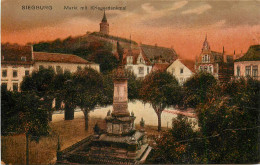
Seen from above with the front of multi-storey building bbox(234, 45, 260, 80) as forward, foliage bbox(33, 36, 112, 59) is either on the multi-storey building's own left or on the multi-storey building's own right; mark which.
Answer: on the multi-storey building's own right

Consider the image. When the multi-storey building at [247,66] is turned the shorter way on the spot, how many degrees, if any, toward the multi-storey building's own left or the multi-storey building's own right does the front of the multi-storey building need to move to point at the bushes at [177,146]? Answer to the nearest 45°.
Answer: approximately 45° to the multi-storey building's own right

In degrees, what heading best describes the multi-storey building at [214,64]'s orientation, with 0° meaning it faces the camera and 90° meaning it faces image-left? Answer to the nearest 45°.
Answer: approximately 45°

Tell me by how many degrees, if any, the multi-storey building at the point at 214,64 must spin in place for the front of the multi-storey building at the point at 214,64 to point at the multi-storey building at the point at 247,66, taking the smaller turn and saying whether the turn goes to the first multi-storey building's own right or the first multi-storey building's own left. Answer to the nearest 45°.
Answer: approximately 135° to the first multi-storey building's own left

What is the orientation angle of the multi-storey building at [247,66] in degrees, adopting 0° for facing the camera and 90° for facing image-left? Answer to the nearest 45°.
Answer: approximately 0°

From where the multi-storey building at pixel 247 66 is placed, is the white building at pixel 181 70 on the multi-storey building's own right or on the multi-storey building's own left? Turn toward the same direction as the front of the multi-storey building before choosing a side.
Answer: on the multi-storey building's own right

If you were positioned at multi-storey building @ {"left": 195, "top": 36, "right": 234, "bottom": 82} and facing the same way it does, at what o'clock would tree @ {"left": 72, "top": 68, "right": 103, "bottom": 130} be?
The tree is roughly at 1 o'clock from the multi-storey building.
